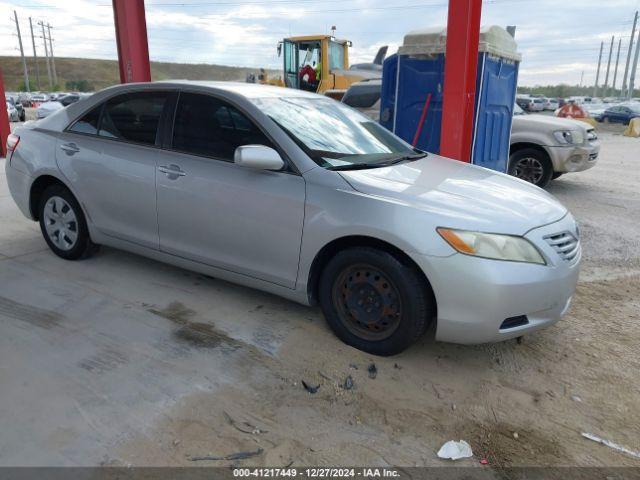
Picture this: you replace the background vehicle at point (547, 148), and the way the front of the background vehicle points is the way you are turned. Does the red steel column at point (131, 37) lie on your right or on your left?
on your right

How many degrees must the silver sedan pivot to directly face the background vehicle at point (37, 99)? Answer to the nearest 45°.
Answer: approximately 180°

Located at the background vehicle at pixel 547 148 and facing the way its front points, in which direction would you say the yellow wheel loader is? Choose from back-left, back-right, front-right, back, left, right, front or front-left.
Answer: back

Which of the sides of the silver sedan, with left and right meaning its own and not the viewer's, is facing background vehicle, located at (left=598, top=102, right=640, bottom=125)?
left

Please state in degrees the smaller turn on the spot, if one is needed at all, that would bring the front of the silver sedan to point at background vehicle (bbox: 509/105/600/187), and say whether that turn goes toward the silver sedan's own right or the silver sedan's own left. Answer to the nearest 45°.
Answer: approximately 90° to the silver sedan's own left

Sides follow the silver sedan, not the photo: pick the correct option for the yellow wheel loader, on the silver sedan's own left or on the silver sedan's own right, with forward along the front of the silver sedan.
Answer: on the silver sedan's own left

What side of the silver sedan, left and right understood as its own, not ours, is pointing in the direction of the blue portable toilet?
left

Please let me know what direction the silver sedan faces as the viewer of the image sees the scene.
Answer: facing the viewer and to the right of the viewer

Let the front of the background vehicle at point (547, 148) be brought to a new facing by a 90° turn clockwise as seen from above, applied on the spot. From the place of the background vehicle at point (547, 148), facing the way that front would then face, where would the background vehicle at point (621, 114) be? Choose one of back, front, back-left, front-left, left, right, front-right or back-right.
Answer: back-right

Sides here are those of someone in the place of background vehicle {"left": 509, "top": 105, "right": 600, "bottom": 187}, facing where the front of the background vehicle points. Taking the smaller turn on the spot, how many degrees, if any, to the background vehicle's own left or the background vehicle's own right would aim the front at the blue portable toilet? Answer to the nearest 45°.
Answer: approximately 90° to the background vehicle's own right

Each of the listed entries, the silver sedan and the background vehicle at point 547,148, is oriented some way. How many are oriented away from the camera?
0

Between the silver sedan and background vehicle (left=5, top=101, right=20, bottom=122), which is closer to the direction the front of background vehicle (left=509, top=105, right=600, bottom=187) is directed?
the silver sedan
